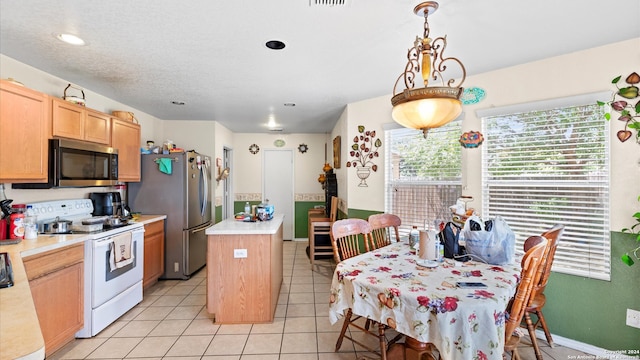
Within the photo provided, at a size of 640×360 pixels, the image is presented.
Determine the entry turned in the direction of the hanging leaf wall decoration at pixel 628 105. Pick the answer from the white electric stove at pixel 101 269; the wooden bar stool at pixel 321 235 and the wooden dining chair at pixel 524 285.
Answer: the white electric stove

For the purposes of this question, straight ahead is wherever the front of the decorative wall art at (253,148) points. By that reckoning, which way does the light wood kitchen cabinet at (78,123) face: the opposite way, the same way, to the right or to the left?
to the left

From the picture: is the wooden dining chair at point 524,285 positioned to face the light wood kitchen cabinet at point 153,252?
yes

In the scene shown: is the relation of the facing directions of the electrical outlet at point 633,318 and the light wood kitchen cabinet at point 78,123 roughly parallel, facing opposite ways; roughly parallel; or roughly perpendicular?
roughly parallel, facing opposite ways

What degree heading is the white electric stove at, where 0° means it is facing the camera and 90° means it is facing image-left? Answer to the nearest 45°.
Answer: approximately 315°

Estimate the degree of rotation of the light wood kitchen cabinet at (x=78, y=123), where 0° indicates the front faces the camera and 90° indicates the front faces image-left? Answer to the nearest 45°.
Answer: approximately 315°

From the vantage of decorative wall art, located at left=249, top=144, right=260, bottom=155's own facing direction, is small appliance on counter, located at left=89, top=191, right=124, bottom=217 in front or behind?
in front

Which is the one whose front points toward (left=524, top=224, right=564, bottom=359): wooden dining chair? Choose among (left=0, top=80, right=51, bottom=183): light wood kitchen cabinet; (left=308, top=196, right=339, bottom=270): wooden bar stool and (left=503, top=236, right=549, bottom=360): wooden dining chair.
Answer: the light wood kitchen cabinet

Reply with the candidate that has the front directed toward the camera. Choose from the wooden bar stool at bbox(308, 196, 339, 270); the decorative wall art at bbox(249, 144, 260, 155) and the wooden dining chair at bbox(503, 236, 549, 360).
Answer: the decorative wall art

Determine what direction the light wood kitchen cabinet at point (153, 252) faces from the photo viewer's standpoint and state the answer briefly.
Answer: facing the viewer and to the right of the viewer

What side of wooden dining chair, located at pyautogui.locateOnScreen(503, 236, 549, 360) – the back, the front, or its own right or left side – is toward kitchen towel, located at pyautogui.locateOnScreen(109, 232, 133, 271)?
front

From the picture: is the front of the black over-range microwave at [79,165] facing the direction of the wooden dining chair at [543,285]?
yes

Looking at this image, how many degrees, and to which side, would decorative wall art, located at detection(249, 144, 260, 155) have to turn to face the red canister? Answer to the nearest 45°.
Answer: approximately 45° to its right
